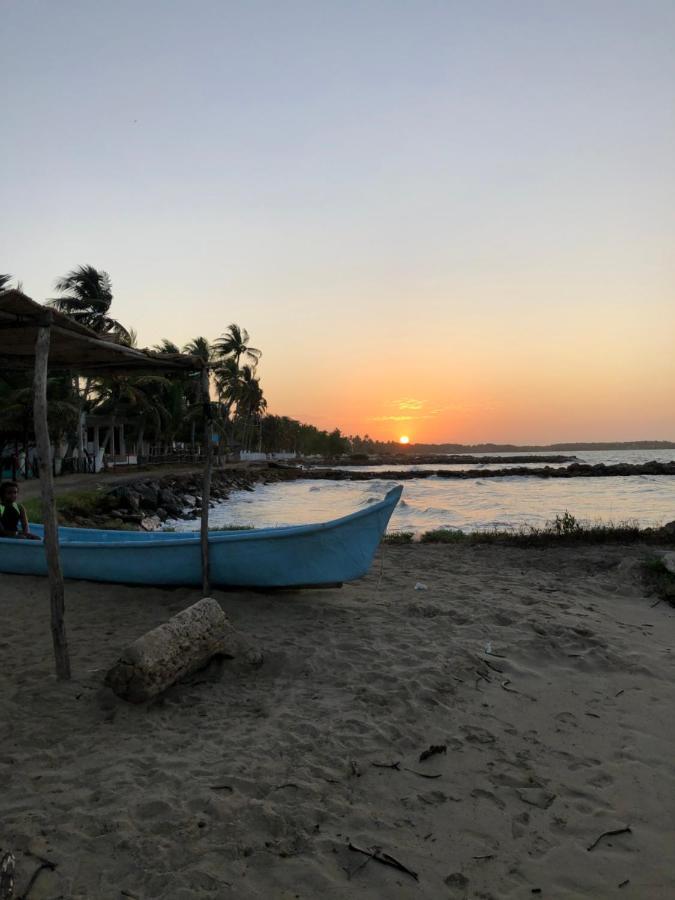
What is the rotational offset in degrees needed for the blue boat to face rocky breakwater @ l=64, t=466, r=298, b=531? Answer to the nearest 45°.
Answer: approximately 90° to its left

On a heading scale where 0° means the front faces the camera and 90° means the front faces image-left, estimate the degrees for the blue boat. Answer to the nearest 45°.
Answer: approximately 270°

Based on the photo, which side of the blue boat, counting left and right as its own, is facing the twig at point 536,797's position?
right

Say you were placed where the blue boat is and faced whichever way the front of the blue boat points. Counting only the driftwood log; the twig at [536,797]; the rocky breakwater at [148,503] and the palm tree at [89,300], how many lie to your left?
2

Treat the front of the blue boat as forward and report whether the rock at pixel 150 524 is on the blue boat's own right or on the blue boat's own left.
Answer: on the blue boat's own left

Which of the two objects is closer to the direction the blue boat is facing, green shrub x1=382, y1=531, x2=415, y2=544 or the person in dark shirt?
the green shrub

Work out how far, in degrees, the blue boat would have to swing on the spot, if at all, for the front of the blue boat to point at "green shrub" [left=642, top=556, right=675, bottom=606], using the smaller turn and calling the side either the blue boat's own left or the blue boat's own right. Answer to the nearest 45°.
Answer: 0° — it already faces it

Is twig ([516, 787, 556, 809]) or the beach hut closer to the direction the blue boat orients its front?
the twig

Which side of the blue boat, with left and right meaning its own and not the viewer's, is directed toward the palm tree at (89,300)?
left
